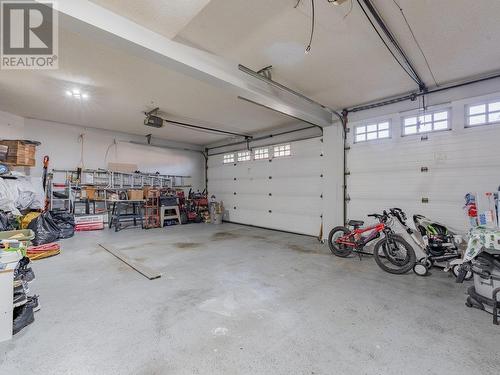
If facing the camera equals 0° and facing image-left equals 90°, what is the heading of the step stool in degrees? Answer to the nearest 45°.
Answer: approximately 0°

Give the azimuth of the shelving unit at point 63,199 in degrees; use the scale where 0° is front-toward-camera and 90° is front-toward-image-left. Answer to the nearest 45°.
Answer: approximately 0°

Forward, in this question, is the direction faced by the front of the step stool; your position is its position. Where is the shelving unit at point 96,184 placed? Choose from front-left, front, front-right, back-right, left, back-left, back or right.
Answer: right

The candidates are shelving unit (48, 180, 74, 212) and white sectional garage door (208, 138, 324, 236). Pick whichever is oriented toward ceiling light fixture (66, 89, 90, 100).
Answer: the shelving unit

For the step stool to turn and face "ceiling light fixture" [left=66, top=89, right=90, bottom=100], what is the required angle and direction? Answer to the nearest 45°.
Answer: approximately 45° to its right

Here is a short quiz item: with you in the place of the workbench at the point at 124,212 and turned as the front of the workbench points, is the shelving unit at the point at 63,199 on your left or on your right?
on your right

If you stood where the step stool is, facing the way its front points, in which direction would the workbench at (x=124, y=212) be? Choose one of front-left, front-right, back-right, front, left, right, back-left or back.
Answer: right

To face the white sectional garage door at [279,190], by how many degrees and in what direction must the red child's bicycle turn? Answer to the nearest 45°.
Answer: approximately 180°

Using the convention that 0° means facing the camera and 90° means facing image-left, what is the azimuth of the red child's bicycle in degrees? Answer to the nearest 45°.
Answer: approximately 315°
